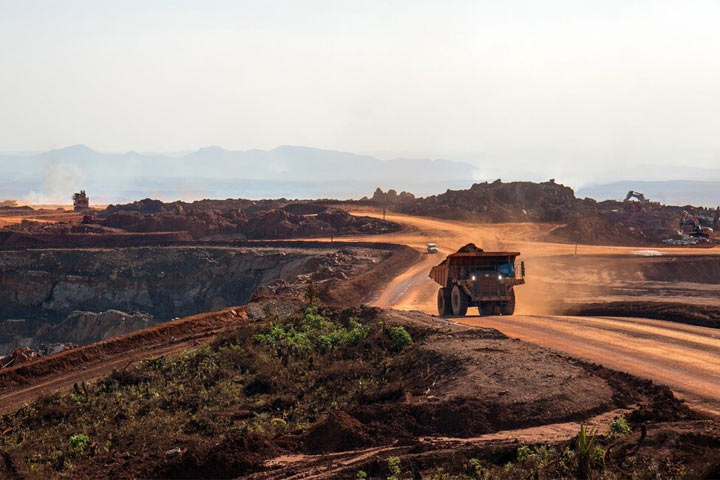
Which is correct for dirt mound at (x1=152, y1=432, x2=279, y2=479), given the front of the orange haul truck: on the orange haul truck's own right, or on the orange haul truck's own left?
on the orange haul truck's own right

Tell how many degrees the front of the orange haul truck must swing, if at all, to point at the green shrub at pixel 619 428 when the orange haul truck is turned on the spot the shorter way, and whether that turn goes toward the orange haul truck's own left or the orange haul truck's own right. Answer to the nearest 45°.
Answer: approximately 45° to the orange haul truck's own right

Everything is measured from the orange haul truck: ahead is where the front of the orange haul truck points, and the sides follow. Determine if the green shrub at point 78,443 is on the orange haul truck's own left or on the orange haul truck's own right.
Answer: on the orange haul truck's own right

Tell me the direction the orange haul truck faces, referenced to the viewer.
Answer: facing the viewer and to the right of the viewer

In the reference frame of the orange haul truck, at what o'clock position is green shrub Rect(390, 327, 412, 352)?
The green shrub is roughly at 2 o'clock from the orange haul truck.

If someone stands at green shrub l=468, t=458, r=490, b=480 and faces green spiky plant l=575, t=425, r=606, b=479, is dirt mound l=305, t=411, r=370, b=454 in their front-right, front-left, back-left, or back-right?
back-left

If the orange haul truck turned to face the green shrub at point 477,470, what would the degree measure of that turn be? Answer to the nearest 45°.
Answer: approximately 45° to its right

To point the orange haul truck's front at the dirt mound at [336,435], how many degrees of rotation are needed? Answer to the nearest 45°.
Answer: approximately 45° to its right

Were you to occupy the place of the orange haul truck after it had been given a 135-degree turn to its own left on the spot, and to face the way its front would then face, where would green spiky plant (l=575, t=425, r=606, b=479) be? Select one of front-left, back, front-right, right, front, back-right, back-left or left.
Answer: back
